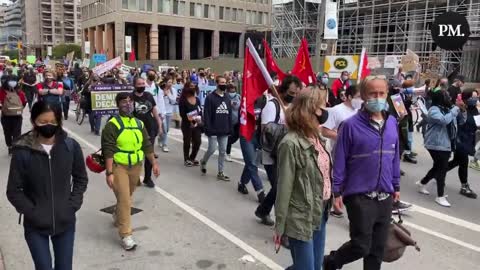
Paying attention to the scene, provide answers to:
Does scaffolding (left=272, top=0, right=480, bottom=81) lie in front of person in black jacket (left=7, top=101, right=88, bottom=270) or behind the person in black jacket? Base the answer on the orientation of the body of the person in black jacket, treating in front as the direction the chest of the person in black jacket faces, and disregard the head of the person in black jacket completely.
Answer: behind

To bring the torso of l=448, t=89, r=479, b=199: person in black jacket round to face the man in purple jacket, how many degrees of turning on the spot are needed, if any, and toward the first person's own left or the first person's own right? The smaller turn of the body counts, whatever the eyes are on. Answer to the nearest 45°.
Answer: approximately 45° to the first person's own right

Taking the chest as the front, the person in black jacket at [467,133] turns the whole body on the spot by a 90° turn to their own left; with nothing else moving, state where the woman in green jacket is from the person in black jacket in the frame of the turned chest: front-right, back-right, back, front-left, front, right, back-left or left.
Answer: back-right

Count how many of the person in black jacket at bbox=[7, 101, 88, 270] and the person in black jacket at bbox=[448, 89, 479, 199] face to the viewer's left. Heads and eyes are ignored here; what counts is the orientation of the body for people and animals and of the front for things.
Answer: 0

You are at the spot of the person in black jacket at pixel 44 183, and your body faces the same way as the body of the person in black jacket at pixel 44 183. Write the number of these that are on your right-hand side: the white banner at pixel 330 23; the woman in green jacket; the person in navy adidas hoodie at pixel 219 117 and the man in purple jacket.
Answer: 0

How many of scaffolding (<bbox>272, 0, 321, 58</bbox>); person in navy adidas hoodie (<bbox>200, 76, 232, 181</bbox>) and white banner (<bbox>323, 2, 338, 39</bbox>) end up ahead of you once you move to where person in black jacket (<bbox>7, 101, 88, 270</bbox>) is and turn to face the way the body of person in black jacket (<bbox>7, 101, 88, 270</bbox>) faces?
0

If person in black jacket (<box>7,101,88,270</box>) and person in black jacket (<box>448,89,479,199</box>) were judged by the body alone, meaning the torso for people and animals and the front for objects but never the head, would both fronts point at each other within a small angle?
no

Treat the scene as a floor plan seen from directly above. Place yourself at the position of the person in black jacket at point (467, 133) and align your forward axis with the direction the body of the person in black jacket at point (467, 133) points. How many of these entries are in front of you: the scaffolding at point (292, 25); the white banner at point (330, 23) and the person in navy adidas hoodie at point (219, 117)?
0

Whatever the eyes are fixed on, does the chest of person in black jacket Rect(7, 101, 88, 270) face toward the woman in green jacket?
no

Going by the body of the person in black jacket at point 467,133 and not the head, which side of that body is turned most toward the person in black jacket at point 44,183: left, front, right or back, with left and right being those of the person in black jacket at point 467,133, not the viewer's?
right

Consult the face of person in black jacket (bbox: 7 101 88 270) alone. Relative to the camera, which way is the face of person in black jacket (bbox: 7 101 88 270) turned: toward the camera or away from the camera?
toward the camera

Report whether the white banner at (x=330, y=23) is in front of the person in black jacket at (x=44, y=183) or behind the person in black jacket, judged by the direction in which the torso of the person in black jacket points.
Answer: behind

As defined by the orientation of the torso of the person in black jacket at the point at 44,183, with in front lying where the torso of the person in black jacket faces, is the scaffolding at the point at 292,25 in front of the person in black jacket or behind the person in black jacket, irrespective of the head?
behind

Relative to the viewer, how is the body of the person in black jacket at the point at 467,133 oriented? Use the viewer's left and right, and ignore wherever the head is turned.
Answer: facing the viewer and to the right of the viewer

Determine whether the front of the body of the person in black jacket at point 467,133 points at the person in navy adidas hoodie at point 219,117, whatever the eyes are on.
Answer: no

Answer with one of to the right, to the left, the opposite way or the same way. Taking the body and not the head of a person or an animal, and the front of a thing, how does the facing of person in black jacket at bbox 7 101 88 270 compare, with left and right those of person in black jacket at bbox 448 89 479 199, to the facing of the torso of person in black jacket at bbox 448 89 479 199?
the same way

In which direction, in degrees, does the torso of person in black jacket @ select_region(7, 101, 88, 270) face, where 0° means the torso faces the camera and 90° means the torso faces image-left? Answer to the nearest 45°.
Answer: approximately 0°
